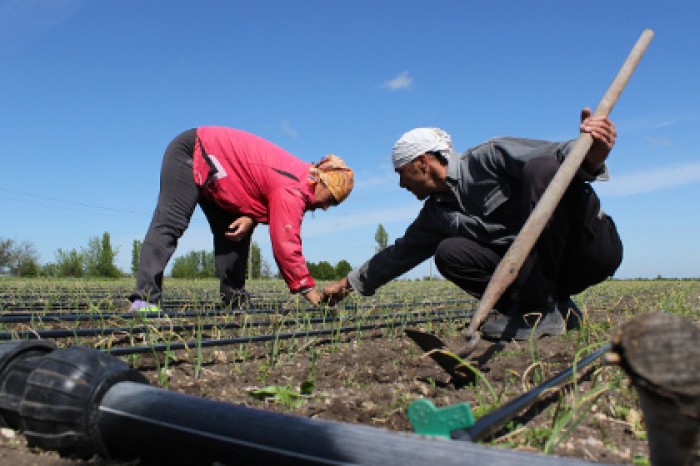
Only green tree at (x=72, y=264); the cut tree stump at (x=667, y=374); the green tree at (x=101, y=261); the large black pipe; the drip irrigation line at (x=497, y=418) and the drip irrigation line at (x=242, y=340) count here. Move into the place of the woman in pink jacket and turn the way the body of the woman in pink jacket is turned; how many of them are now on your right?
4

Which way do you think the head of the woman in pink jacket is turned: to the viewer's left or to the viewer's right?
to the viewer's right

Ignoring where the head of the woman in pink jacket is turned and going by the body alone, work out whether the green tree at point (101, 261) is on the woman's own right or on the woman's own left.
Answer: on the woman's own left

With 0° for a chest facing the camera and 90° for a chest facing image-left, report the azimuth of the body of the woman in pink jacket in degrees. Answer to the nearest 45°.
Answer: approximately 270°

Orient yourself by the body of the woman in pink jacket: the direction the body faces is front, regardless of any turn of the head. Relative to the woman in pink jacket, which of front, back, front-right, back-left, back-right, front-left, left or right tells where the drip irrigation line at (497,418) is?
right

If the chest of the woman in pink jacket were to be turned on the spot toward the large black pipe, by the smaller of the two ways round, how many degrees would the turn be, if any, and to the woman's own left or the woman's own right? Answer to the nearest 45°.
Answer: approximately 90° to the woman's own right

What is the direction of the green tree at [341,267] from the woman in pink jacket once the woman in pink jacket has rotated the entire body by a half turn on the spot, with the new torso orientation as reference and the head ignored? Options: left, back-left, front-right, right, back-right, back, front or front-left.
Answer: right

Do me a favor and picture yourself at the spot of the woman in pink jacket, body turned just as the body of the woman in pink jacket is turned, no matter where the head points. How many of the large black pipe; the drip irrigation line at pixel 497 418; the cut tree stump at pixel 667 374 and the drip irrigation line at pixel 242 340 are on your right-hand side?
4

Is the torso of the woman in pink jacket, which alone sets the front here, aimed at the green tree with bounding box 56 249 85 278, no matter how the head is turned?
no
